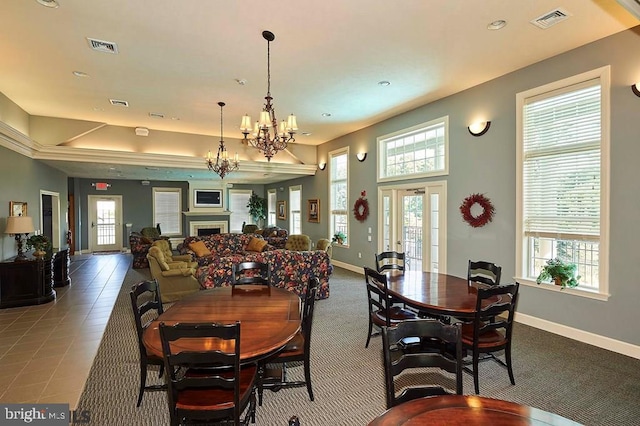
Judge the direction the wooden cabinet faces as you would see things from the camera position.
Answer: facing to the right of the viewer

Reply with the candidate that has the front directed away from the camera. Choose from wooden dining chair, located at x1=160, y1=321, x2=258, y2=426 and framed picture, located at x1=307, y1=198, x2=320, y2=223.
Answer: the wooden dining chair

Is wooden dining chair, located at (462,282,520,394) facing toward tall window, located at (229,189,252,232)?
yes

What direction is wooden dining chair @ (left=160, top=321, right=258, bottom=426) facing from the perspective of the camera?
away from the camera

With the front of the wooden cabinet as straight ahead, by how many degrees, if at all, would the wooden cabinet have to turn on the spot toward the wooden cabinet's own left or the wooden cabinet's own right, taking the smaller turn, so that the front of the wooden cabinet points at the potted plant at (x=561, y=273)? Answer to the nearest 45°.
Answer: approximately 45° to the wooden cabinet's own right

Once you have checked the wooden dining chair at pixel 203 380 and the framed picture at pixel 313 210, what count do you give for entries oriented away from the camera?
1

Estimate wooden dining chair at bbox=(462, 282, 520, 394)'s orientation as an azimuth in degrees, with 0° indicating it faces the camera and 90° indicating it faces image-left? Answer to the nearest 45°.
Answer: approximately 135°

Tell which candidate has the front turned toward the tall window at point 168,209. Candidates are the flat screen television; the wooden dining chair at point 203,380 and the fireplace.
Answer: the wooden dining chair

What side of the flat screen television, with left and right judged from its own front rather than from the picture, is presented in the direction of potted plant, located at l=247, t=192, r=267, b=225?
left

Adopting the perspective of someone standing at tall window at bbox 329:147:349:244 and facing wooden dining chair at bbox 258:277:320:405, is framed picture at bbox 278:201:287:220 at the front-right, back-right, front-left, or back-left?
back-right

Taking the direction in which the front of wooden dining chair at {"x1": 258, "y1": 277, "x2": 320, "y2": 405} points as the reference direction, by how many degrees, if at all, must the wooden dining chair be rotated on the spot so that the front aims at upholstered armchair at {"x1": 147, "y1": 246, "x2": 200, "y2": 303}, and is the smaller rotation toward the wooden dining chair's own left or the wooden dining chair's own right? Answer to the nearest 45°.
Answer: approximately 45° to the wooden dining chair's own right

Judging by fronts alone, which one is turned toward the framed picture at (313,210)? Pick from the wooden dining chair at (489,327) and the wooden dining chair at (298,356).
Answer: the wooden dining chair at (489,327)

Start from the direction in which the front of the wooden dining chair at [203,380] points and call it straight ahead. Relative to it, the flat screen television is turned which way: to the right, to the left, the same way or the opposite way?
the opposite way

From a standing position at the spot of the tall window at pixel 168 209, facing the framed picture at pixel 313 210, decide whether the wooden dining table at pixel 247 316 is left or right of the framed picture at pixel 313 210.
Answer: right
